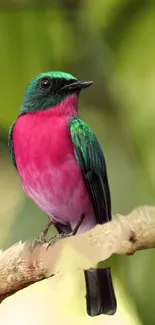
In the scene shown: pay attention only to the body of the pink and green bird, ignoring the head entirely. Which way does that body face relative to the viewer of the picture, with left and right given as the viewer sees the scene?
facing the viewer and to the left of the viewer
